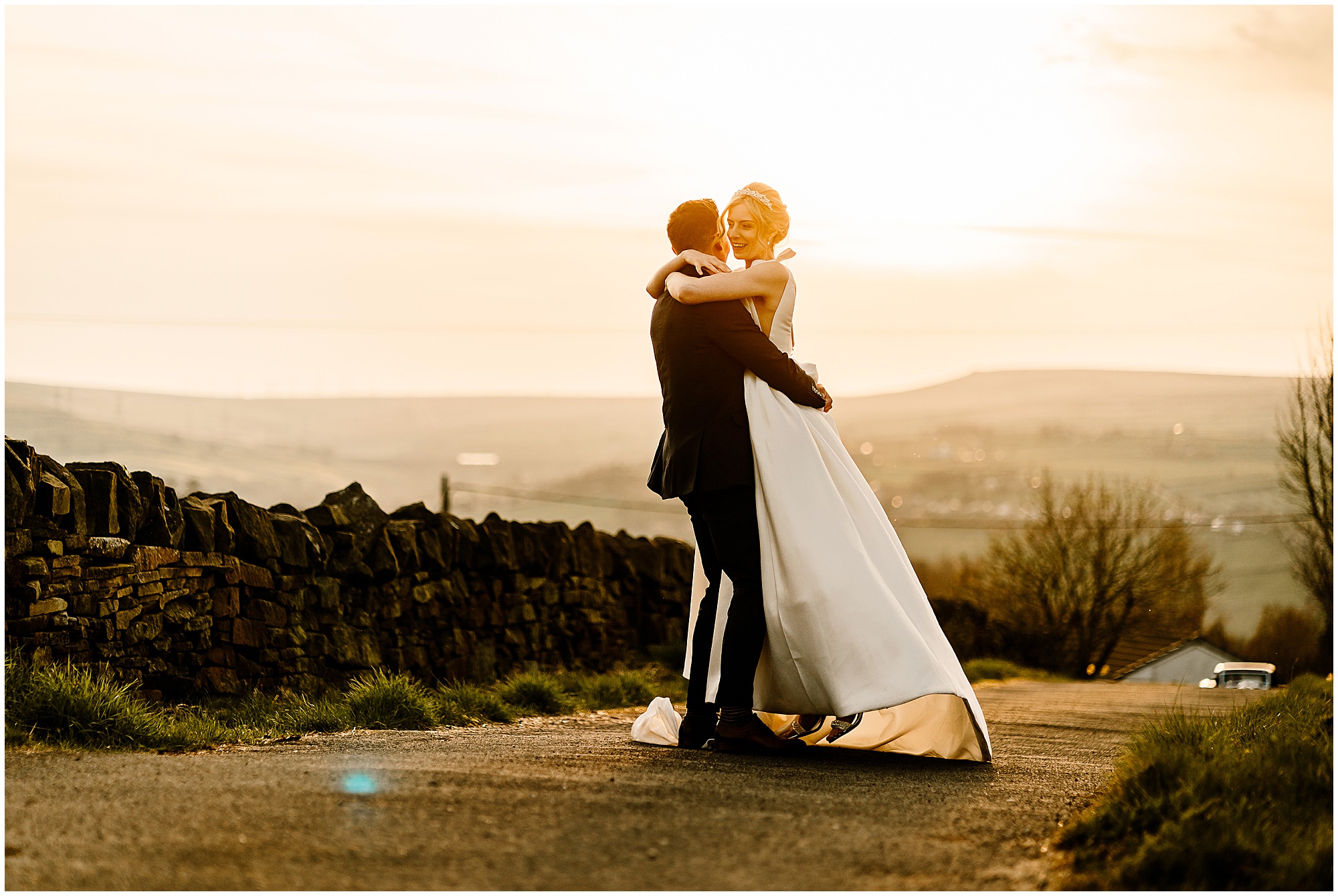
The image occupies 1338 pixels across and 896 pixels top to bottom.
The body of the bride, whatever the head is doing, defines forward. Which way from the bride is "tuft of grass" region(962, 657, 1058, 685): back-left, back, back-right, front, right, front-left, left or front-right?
right

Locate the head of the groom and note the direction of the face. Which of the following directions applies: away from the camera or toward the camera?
away from the camera

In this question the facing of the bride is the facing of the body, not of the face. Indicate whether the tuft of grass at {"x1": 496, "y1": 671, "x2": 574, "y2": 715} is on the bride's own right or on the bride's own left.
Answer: on the bride's own right

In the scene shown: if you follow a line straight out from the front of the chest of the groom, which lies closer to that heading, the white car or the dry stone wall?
the white car

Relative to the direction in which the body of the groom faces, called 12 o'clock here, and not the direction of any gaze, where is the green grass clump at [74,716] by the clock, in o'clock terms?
The green grass clump is roughly at 7 o'clock from the groom.

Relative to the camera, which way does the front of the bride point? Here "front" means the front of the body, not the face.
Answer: to the viewer's left

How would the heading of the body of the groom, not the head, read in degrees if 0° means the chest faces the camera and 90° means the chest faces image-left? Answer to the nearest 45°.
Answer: approximately 225°

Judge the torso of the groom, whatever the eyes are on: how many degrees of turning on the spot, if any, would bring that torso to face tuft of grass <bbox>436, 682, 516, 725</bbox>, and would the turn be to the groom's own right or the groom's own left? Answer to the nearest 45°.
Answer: approximately 90° to the groom's own left

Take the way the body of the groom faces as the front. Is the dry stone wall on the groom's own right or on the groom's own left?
on the groom's own left

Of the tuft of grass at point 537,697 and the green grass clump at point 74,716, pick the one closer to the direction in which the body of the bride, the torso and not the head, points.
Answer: the green grass clump
